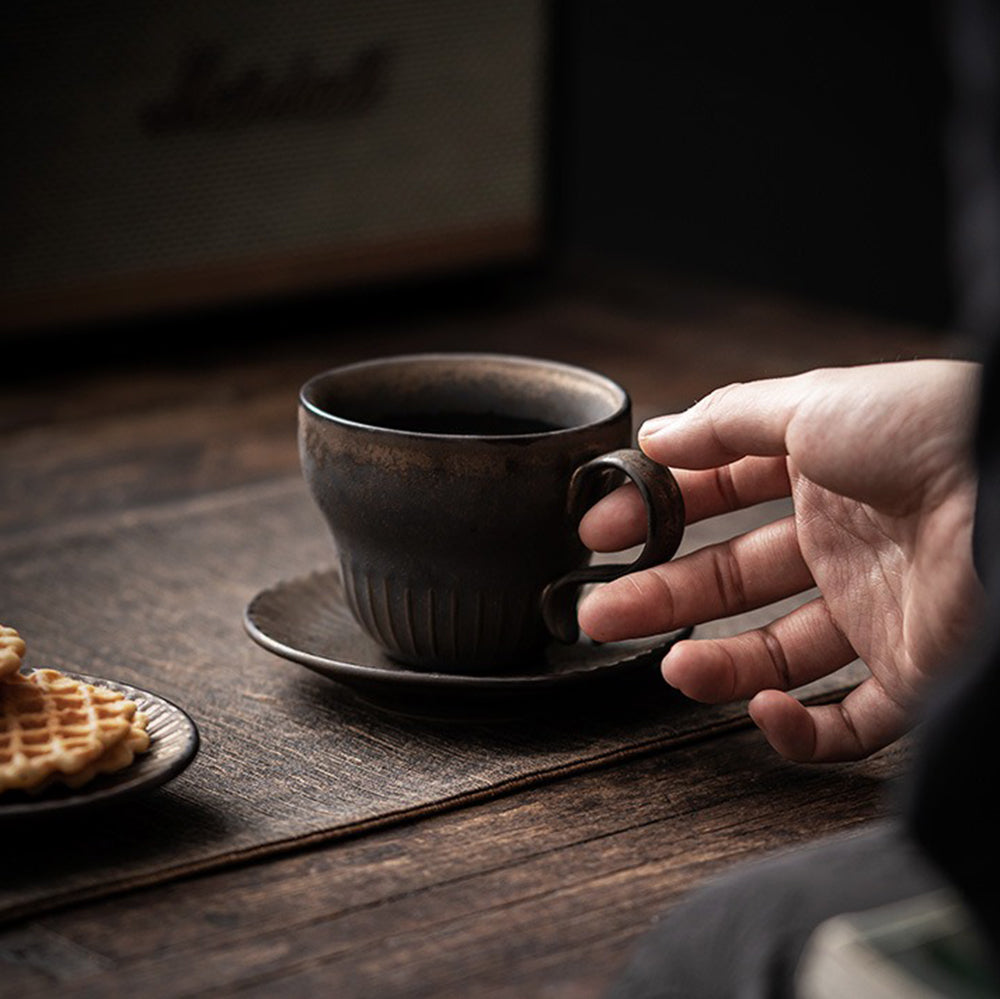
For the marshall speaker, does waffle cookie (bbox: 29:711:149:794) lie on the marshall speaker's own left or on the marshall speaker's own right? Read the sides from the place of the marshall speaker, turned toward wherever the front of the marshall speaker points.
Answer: on the marshall speaker's own right

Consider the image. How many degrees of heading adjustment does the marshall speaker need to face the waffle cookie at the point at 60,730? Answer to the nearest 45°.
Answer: approximately 45° to its right

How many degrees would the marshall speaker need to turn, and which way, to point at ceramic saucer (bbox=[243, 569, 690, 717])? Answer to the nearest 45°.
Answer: approximately 45° to its right

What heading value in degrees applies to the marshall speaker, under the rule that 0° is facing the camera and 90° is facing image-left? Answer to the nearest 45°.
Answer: approximately 315°

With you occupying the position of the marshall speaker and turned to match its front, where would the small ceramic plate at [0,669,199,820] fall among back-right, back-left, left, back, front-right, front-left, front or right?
front-right
